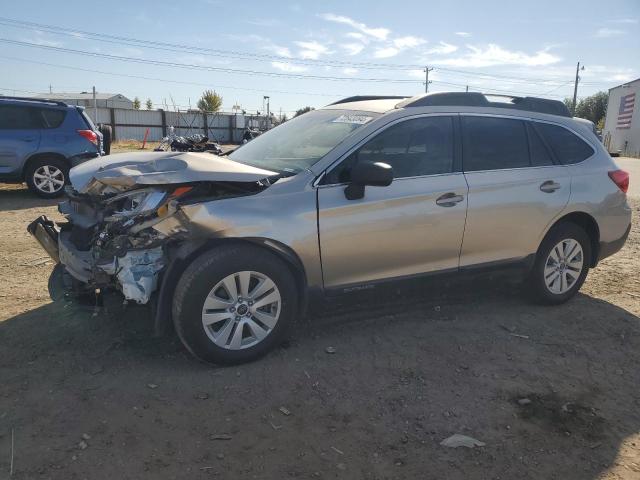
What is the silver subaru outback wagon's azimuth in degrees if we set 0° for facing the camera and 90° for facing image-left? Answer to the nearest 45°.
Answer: approximately 45°

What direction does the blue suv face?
to the viewer's left

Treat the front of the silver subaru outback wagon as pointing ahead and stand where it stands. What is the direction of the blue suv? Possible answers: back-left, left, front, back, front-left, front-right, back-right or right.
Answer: right
